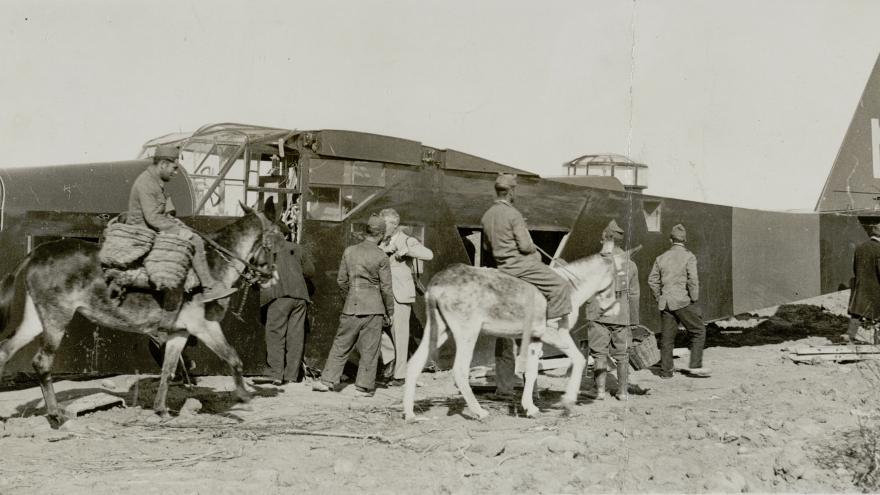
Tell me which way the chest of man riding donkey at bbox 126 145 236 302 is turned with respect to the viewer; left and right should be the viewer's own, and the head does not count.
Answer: facing to the right of the viewer

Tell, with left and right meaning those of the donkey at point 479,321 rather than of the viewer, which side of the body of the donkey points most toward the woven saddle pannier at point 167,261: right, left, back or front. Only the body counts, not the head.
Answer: back

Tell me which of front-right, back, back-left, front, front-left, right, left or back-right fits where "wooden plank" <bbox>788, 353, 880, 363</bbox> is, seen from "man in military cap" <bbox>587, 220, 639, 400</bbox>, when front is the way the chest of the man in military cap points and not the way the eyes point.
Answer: back-left

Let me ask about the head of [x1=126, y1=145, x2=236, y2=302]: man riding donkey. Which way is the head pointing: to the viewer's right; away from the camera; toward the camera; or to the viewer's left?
to the viewer's right

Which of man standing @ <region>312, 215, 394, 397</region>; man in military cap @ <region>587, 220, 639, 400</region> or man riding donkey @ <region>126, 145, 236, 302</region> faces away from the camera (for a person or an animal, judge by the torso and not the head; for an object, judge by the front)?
the man standing

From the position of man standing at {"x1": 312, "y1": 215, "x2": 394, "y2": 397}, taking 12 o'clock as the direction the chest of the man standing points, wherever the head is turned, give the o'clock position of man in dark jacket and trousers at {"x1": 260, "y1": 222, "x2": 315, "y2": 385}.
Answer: The man in dark jacket and trousers is roughly at 10 o'clock from the man standing.

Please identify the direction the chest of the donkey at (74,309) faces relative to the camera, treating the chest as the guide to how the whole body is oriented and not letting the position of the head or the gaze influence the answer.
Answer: to the viewer's right

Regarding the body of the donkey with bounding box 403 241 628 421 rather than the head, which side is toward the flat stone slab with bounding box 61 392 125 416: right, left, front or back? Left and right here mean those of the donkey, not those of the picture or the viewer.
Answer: back

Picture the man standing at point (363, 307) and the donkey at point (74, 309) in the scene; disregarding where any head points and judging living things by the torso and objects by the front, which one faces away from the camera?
the man standing

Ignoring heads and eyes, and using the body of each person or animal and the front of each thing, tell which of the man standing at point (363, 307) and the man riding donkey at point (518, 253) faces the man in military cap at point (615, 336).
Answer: the man riding donkey

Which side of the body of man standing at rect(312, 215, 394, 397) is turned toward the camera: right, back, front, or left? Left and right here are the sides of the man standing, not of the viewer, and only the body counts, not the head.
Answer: back

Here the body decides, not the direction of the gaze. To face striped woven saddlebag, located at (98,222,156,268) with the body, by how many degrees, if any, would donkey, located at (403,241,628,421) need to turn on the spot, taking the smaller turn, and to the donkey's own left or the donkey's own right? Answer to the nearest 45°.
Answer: approximately 180°
